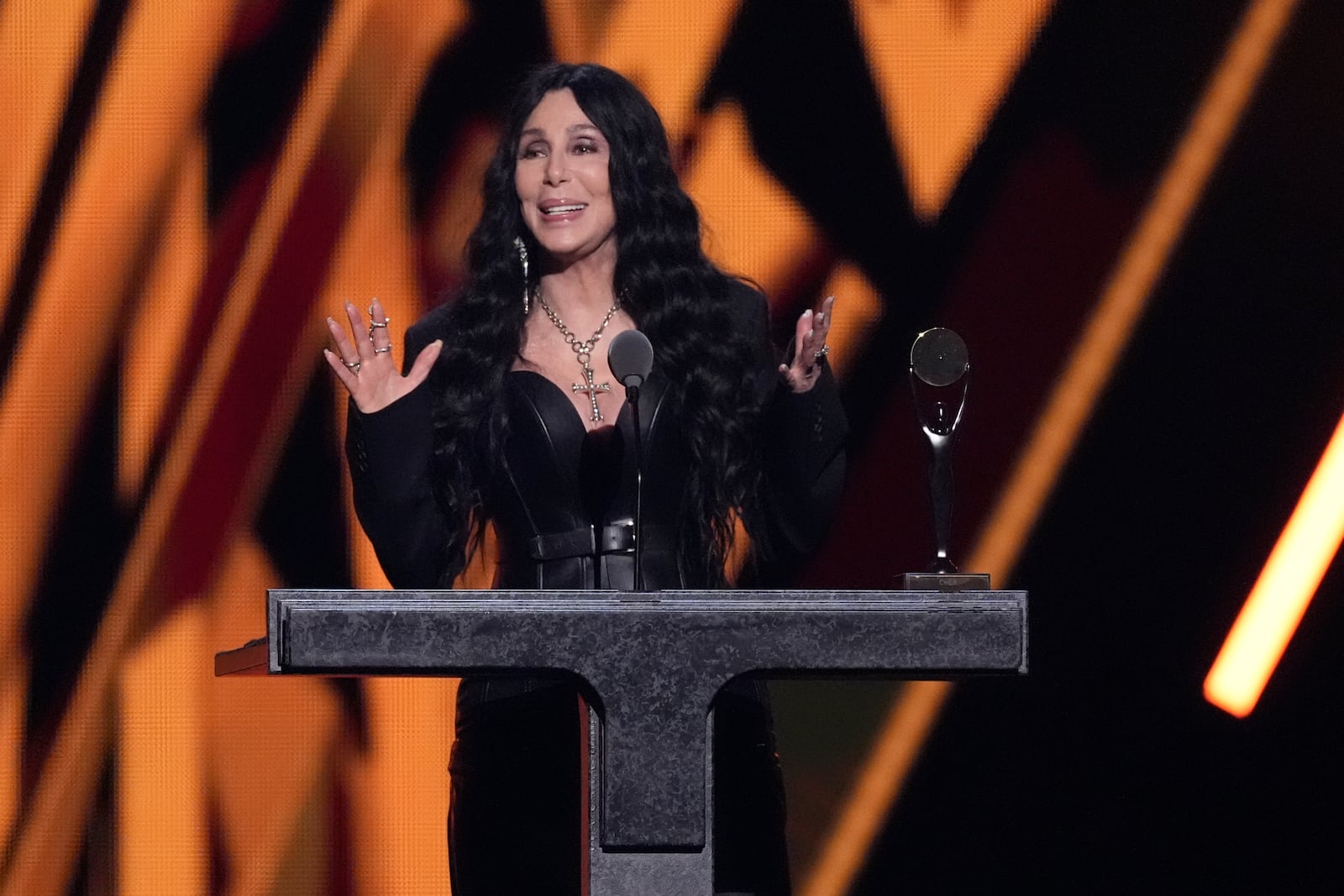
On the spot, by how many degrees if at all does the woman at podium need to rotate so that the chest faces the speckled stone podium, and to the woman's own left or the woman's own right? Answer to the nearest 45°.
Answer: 0° — they already face it

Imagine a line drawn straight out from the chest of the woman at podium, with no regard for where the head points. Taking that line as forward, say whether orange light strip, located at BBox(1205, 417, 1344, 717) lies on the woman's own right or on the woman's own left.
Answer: on the woman's own left

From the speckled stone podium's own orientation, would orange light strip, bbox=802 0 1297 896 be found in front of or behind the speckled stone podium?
behind

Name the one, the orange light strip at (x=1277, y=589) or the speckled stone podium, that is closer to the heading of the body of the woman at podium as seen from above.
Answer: the speckled stone podium

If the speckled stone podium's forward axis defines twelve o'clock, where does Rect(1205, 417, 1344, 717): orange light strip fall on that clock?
The orange light strip is roughly at 7 o'clock from the speckled stone podium.

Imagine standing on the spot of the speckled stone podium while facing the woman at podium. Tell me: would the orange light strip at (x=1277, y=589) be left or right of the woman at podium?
right

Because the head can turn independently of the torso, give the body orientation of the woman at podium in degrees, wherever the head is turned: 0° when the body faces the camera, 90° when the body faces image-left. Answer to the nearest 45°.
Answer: approximately 0°

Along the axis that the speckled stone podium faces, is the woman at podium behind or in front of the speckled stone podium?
behind
